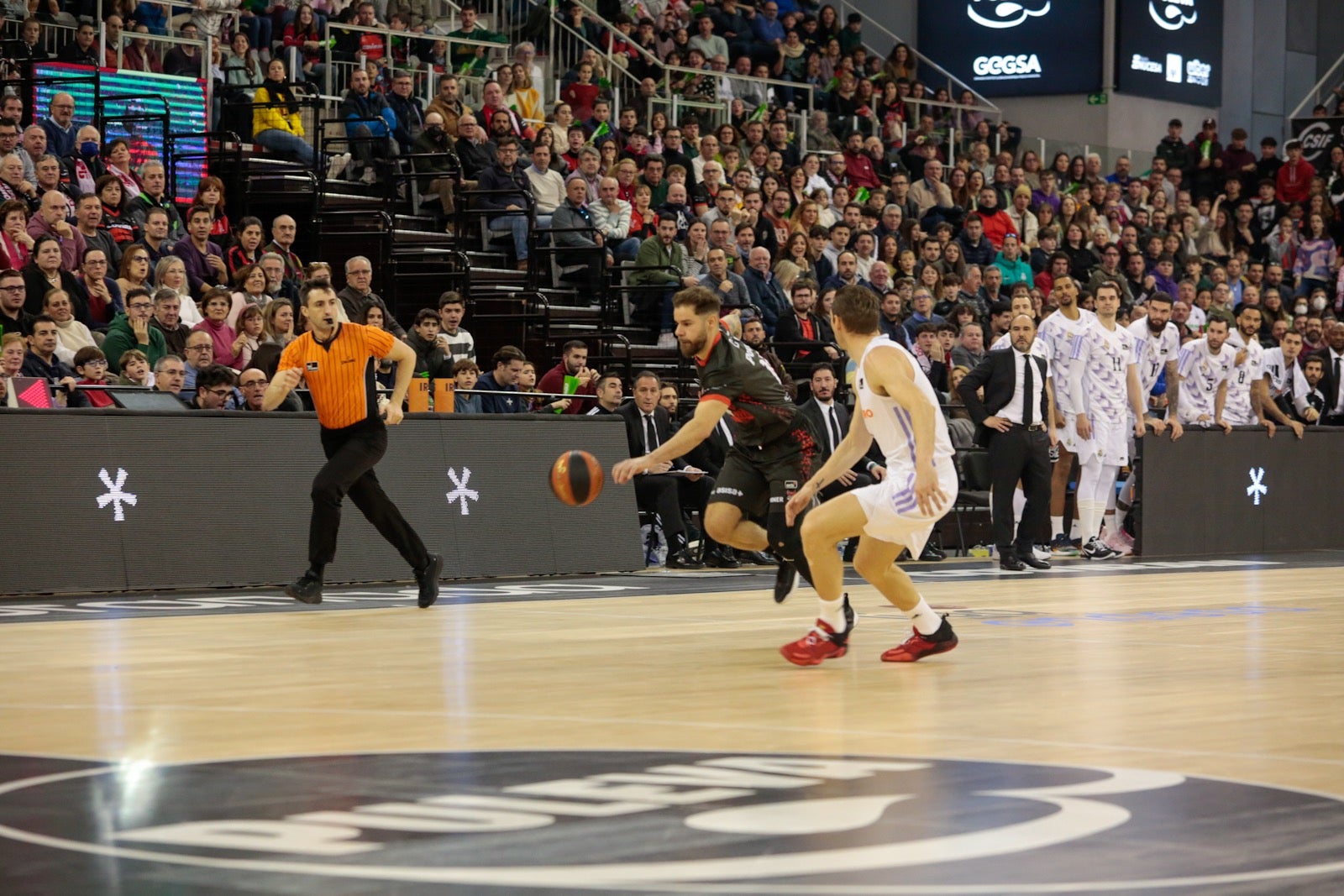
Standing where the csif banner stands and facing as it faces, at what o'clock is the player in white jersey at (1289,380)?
The player in white jersey is roughly at 12 o'clock from the csif banner.

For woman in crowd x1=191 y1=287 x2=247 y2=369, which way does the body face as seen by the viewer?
toward the camera

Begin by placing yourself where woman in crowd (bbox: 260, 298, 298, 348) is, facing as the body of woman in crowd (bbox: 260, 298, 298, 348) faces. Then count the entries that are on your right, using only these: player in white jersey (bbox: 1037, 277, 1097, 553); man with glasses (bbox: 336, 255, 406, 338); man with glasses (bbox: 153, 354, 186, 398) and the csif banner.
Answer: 1

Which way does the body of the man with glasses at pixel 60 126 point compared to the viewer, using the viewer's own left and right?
facing the viewer and to the right of the viewer

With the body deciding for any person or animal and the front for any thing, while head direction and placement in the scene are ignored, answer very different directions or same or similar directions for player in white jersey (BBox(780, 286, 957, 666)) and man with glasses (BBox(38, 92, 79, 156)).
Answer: very different directions

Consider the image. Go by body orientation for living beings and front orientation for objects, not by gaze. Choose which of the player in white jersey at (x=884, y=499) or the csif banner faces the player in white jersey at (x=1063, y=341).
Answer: the csif banner

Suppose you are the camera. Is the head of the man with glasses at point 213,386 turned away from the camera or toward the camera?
toward the camera

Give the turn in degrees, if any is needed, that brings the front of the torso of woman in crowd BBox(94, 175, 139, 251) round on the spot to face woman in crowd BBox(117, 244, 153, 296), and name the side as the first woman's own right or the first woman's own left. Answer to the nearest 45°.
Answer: approximately 45° to the first woman's own right

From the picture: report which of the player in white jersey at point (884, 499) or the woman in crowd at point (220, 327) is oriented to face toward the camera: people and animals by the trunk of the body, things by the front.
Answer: the woman in crowd

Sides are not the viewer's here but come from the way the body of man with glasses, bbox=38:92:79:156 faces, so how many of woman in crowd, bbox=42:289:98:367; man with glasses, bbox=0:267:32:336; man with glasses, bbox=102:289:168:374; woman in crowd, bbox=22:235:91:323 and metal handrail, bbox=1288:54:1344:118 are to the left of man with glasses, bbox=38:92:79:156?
1

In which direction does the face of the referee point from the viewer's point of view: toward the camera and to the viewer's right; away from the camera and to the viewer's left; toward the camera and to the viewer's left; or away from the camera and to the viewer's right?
toward the camera and to the viewer's right

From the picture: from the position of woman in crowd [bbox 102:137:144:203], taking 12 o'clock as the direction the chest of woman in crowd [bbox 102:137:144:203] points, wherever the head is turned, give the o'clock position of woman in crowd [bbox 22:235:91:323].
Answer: woman in crowd [bbox 22:235:91:323] is roughly at 2 o'clock from woman in crowd [bbox 102:137:144:203].

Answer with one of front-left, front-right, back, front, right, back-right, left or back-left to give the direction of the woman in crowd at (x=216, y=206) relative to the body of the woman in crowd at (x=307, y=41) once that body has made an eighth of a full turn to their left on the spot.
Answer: front-right

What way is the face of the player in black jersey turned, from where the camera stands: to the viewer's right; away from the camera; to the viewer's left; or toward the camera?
to the viewer's left
